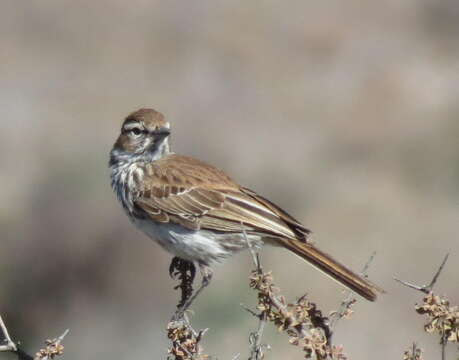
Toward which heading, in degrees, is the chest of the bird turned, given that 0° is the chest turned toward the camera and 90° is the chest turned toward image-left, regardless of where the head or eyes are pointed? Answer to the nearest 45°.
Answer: approximately 90°

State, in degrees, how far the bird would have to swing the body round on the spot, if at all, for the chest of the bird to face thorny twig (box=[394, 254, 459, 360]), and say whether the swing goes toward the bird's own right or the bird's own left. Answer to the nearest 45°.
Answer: approximately 135° to the bird's own left

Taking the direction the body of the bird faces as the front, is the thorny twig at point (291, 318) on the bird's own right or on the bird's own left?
on the bird's own left

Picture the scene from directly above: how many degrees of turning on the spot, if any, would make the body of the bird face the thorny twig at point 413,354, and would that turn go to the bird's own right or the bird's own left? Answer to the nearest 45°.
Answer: approximately 135° to the bird's own left
